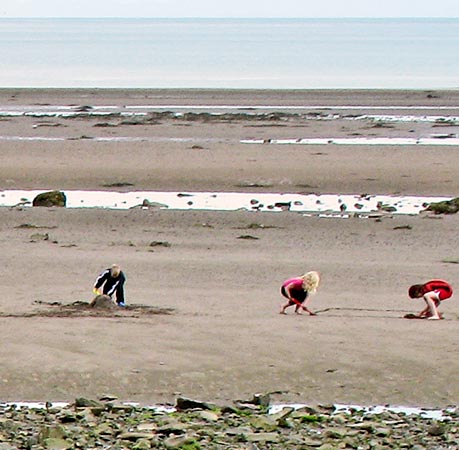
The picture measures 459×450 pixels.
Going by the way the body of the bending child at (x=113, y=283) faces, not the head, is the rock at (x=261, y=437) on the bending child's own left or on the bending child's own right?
on the bending child's own left

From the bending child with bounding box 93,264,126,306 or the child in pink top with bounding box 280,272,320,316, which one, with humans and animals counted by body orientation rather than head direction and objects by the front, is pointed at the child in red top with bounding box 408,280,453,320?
the child in pink top

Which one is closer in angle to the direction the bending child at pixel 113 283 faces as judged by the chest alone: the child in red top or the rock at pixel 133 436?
the rock

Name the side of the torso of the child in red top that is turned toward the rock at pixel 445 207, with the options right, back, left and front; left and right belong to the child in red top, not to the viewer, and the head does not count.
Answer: right

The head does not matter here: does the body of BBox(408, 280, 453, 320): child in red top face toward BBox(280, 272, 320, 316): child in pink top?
yes

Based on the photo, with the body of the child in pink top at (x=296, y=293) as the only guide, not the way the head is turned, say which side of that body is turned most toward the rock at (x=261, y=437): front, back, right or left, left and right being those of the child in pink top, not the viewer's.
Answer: right

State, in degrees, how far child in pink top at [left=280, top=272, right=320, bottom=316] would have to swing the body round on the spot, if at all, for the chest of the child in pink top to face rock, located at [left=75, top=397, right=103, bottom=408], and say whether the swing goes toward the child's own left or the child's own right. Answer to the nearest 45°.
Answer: approximately 135° to the child's own right

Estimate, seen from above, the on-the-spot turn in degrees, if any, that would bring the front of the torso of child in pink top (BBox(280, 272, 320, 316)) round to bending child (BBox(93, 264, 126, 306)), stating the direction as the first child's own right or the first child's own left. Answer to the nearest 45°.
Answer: approximately 180°

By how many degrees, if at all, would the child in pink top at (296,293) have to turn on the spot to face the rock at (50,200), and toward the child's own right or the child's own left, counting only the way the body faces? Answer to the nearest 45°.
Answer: approximately 135° to the child's own left

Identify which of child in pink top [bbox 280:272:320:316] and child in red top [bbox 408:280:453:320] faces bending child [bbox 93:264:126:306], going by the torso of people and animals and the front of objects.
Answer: the child in red top

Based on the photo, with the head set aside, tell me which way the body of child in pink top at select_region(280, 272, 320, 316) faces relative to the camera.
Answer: to the viewer's right

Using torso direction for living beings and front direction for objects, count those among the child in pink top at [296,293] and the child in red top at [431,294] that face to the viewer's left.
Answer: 1

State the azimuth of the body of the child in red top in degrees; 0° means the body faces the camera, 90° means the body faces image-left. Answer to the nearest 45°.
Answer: approximately 90°
